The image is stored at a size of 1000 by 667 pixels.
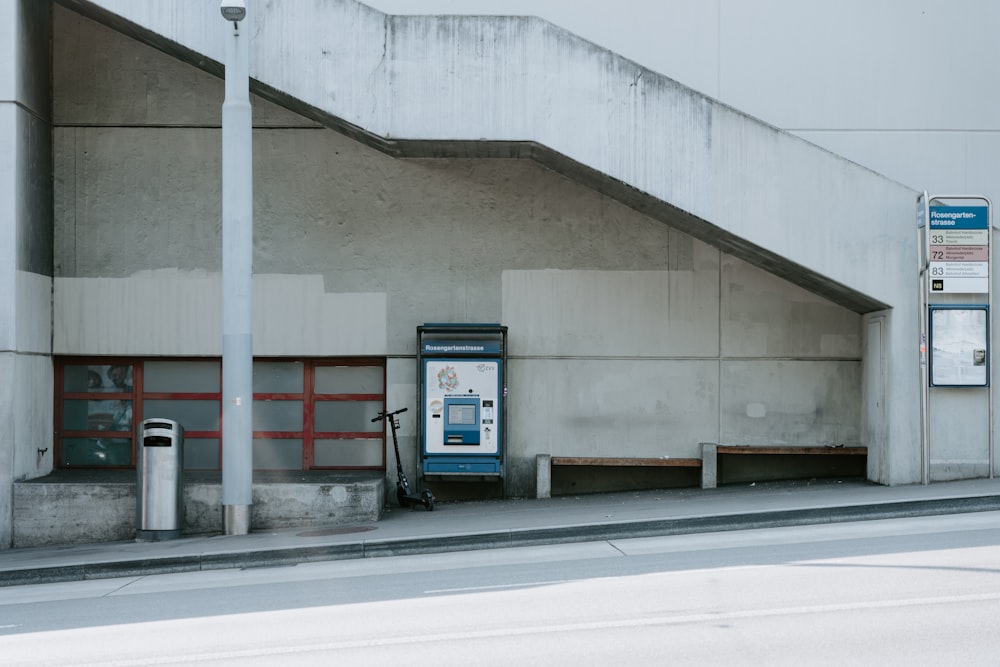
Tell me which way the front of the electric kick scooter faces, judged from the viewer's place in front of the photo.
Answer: facing away from the viewer and to the left of the viewer

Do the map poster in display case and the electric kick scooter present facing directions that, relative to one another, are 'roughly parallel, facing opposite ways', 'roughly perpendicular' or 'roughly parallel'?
roughly perpendicular

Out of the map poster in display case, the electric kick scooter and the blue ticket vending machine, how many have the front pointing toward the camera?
2

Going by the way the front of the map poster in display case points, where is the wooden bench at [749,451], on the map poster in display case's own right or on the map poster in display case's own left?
on the map poster in display case's own right

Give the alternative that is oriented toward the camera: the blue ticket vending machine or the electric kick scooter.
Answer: the blue ticket vending machine

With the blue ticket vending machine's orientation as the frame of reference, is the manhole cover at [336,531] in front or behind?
in front

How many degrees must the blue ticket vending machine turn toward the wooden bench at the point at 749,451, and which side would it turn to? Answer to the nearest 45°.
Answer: approximately 90° to its left

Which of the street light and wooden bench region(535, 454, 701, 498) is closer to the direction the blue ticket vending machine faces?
the street light

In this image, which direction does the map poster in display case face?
toward the camera

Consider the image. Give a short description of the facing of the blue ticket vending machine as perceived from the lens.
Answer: facing the viewer

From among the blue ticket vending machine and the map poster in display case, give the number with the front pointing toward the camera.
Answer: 2
